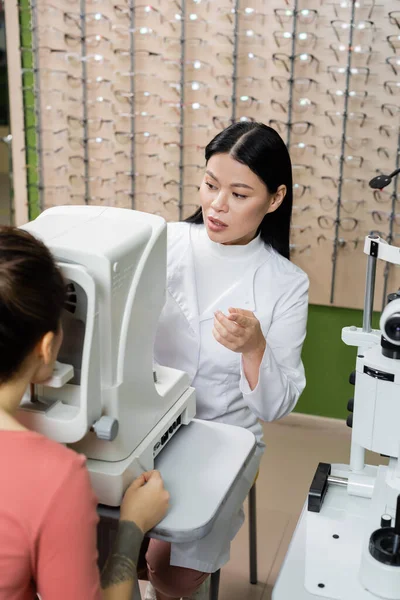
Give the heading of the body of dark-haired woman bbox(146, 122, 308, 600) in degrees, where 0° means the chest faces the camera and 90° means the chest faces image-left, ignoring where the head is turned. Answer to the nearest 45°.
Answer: approximately 45°

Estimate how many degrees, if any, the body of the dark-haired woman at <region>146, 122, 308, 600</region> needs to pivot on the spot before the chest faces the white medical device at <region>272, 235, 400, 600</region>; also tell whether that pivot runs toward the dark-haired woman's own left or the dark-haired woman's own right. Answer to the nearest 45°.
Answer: approximately 45° to the dark-haired woman's own left
